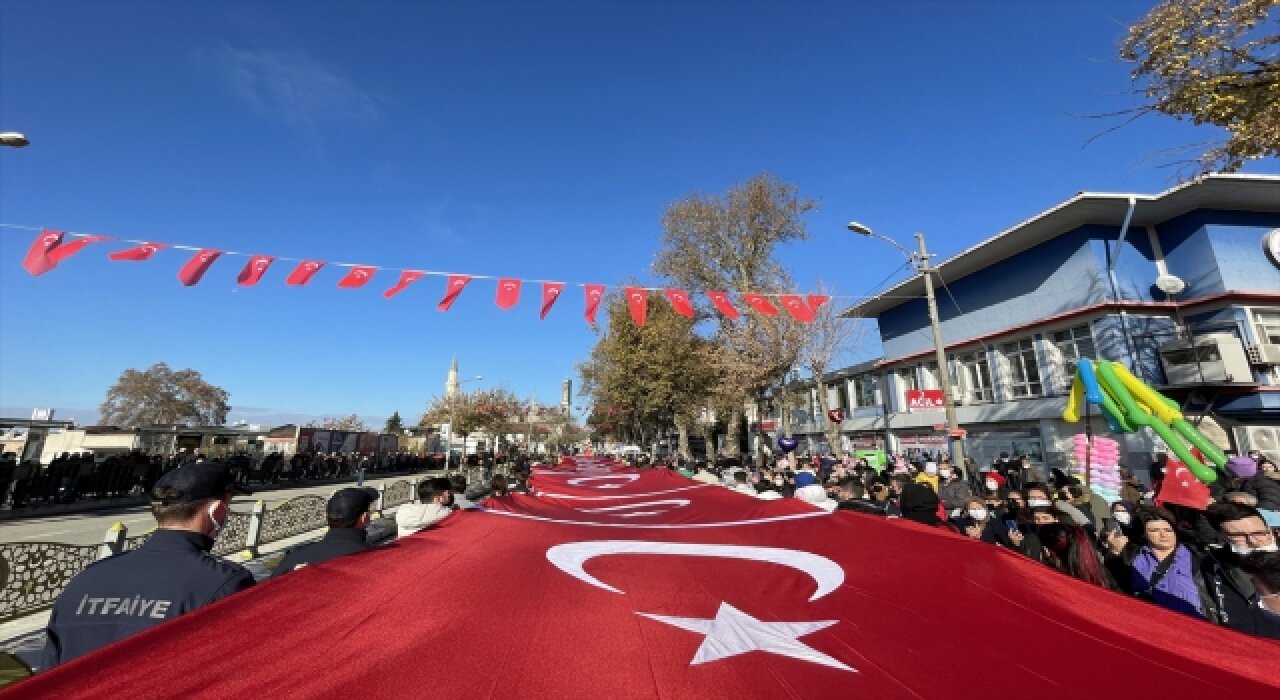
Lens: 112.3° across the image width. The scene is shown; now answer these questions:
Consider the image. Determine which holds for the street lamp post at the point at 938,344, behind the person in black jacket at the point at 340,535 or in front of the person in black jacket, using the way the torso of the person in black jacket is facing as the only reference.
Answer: in front

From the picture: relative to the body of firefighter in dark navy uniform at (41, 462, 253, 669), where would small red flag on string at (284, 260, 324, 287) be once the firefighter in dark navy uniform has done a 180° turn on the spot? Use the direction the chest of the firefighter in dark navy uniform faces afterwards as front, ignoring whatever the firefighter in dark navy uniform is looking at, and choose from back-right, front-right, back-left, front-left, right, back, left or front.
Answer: back-right

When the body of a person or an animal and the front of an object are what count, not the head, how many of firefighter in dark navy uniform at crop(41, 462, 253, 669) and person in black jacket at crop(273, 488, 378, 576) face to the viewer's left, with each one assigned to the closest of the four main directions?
0

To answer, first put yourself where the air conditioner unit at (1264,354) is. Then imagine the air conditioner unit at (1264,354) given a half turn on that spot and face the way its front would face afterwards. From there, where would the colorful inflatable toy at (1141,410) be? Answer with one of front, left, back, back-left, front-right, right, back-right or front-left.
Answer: back-right

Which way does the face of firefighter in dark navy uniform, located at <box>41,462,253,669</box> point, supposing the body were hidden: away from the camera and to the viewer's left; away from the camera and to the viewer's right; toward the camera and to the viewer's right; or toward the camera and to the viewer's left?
away from the camera and to the viewer's right

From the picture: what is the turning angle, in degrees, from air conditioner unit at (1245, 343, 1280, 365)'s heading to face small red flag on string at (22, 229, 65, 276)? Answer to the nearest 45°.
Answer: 0° — it already faces it

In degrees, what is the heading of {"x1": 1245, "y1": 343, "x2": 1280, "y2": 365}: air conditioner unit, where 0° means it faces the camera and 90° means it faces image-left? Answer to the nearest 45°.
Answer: approximately 45°

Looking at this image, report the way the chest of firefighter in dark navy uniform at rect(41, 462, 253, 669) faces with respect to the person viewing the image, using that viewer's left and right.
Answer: facing away from the viewer and to the right of the viewer

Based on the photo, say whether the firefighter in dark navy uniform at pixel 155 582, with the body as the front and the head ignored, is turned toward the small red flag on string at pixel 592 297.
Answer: yes

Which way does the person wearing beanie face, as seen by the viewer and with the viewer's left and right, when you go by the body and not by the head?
facing to the left of the viewer

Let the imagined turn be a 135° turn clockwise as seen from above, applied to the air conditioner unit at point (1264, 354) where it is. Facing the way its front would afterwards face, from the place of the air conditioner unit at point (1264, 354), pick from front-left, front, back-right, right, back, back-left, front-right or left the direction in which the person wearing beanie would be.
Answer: back

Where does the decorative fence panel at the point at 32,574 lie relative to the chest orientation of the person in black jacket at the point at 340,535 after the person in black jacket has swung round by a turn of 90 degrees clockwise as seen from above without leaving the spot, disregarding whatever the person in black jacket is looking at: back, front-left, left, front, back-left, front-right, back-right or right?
back

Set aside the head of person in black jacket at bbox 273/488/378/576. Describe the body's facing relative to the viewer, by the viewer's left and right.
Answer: facing away from the viewer and to the right of the viewer
